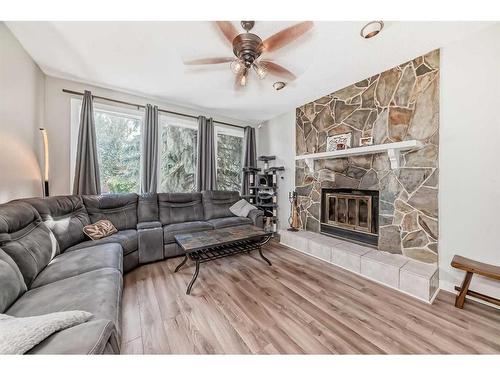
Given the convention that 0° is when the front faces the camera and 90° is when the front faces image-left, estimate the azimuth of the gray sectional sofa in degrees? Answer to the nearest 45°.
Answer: approximately 315°

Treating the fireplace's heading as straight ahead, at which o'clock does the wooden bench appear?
The wooden bench is roughly at 9 o'clock from the fireplace.

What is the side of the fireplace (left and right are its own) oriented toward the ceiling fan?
front

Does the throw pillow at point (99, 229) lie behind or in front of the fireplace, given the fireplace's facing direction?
in front

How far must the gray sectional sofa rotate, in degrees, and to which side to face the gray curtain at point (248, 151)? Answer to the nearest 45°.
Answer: approximately 90° to its left

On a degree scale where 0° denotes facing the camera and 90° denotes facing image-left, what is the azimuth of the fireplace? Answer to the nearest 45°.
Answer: approximately 45°

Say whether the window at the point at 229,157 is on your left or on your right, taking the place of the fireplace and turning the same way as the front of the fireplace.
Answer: on your right

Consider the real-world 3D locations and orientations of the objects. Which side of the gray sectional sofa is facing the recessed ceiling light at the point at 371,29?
front

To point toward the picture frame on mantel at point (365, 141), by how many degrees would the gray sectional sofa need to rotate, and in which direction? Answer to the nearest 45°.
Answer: approximately 45° to its left

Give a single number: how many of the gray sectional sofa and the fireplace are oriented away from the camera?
0

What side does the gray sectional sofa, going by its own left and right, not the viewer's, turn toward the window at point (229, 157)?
left

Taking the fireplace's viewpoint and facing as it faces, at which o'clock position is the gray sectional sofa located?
The gray sectional sofa is roughly at 12 o'clock from the fireplace.

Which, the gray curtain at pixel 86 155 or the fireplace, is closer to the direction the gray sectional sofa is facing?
the fireplace
